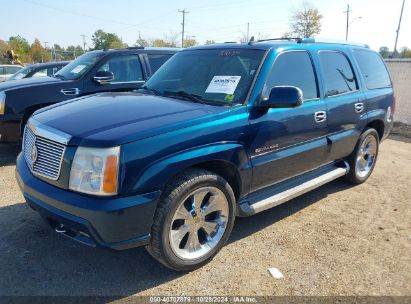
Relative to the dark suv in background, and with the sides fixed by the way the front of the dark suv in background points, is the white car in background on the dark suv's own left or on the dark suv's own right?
on the dark suv's own right

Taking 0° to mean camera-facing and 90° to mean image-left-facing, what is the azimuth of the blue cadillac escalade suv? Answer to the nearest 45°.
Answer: approximately 45°

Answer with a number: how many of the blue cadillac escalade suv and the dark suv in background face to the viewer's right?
0

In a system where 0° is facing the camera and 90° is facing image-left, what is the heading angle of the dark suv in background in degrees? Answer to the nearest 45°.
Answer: approximately 45°

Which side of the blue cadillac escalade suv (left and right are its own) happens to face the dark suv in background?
right
